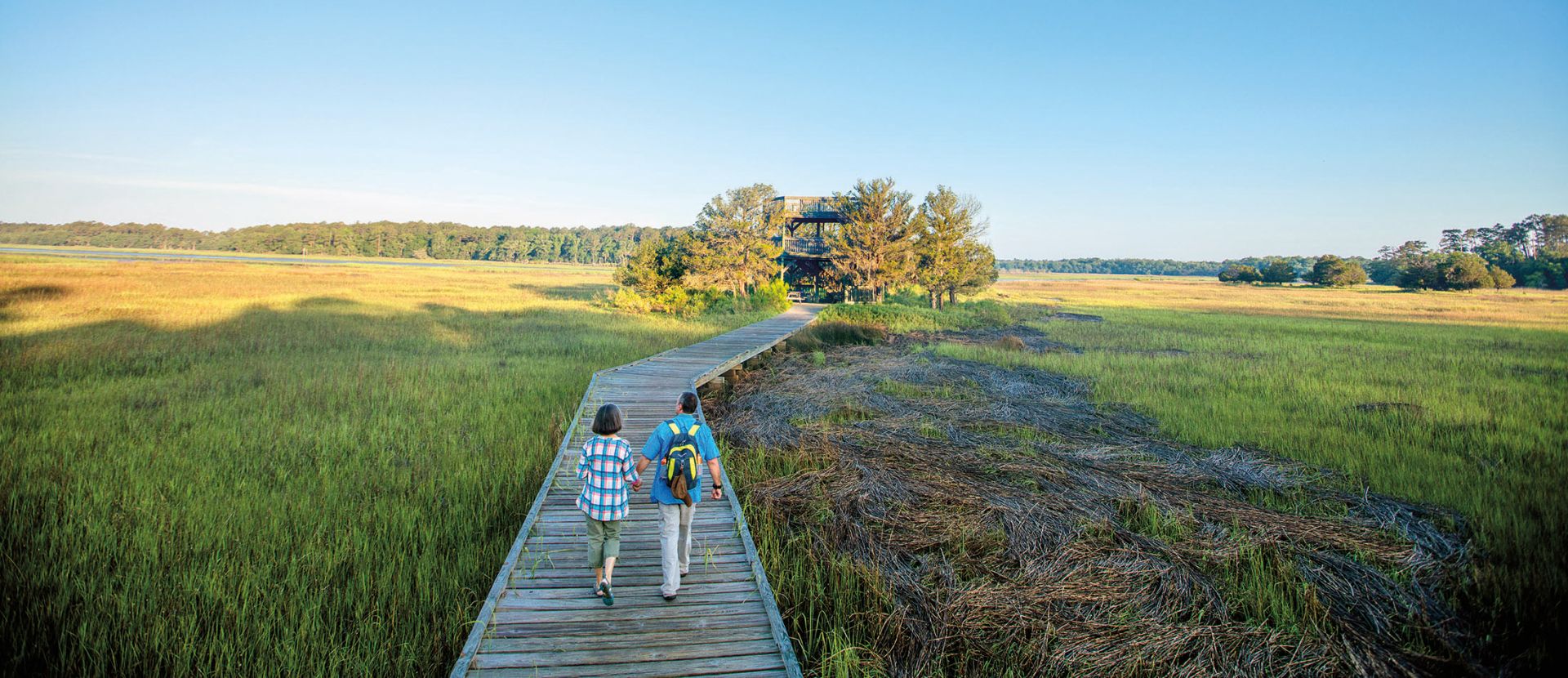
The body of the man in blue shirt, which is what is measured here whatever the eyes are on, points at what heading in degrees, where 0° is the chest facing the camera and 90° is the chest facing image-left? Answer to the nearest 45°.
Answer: approximately 180°

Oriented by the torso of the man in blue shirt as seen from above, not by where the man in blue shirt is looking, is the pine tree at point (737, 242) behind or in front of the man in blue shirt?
in front

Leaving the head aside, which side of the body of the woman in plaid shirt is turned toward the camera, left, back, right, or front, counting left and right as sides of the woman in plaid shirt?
back

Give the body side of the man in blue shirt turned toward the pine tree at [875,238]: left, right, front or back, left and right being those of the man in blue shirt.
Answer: front

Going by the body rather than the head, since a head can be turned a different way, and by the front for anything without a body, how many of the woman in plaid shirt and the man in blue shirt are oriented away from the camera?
2

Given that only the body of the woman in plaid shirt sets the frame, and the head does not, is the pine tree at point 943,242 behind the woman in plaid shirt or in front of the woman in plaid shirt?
in front

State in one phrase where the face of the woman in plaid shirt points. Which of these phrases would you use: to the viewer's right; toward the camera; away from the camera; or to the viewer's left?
away from the camera
